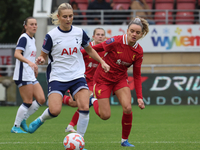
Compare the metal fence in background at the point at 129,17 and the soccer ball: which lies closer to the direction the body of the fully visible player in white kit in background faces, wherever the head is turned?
the soccer ball

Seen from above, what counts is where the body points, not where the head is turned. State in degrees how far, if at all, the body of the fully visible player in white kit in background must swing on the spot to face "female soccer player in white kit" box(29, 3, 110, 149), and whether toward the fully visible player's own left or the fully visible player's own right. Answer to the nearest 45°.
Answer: approximately 45° to the fully visible player's own right

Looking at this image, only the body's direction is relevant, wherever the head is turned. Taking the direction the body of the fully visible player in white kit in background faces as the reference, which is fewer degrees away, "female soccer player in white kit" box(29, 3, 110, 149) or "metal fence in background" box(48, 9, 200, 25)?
the female soccer player in white kit

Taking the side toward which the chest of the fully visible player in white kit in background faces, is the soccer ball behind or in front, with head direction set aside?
in front

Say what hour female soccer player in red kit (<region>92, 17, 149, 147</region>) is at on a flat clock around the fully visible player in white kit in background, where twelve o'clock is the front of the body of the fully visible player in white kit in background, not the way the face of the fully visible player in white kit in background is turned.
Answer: The female soccer player in red kit is roughly at 12 o'clock from the fully visible player in white kit in background.

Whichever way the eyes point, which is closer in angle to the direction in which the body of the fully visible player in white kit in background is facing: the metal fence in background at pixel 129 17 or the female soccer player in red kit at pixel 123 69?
the female soccer player in red kit

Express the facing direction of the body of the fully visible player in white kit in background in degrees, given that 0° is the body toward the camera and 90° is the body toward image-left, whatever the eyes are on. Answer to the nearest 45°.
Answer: approximately 315°

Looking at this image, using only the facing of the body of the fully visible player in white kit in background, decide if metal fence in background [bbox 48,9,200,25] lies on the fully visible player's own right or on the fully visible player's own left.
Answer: on the fully visible player's own left

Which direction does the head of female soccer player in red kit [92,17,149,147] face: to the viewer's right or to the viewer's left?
to the viewer's left
